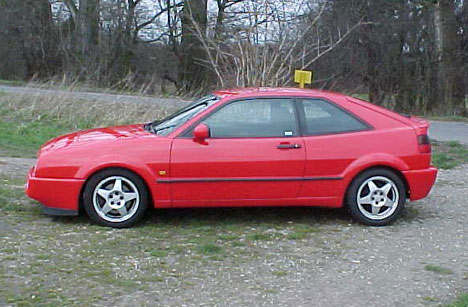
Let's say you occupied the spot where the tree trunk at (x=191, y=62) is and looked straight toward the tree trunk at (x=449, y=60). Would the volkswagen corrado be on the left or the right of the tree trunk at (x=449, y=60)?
right

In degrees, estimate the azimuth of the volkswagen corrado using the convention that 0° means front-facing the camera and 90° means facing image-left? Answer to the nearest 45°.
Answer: approximately 90°

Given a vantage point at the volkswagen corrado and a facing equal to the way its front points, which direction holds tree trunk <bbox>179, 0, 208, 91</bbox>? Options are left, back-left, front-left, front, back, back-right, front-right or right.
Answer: right

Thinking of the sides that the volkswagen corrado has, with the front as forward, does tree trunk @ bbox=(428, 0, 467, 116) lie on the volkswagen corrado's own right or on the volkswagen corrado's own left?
on the volkswagen corrado's own right
